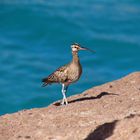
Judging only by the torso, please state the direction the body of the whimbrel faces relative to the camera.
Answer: to the viewer's right
